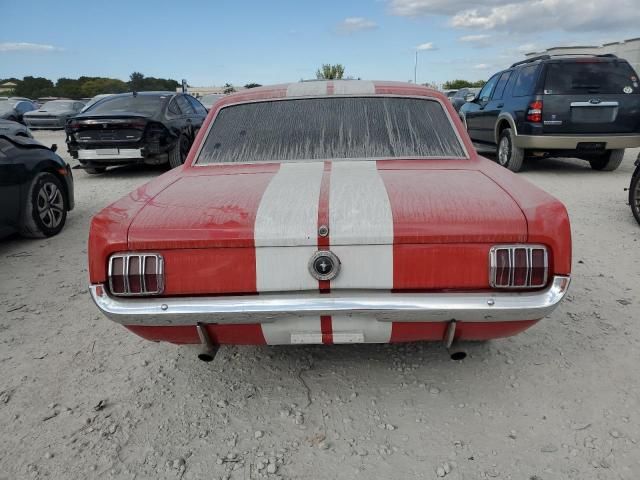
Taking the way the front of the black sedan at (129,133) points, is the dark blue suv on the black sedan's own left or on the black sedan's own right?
on the black sedan's own right

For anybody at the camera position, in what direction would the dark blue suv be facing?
facing away from the viewer and to the left of the viewer

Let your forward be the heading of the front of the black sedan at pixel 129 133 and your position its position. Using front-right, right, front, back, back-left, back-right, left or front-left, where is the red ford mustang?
back-right

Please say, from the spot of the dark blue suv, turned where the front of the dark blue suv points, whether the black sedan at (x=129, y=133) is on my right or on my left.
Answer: on my left

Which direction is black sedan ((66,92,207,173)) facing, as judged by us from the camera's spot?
facing away from the viewer and to the right of the viewer

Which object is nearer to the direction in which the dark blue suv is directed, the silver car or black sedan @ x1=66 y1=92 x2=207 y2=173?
the silver car

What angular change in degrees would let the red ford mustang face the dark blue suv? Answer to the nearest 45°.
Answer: approximately 45° to its right

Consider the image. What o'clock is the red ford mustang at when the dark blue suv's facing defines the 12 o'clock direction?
The red ford mustang is roughly at 8 o'clock from the dark blue suv.

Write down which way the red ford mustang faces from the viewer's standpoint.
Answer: facing away from the viewer
